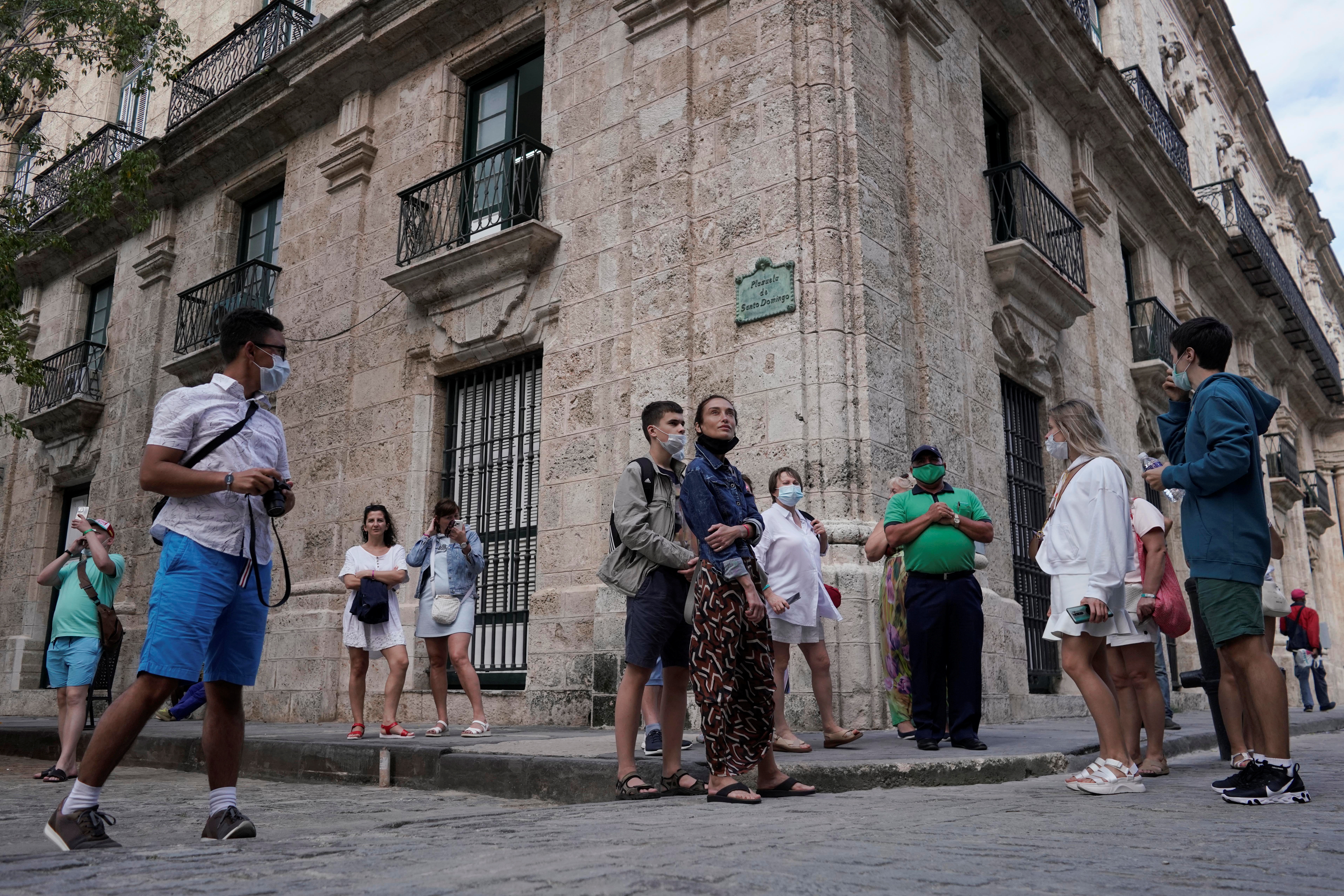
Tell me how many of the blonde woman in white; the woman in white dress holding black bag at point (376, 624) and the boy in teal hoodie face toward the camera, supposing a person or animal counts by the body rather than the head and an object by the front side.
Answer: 1

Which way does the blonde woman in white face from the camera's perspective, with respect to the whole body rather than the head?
to the viewer's left

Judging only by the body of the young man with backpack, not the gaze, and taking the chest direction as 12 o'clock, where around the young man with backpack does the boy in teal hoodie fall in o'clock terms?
The boy in teal hoodie is roughly at 11 o'clock from the young man with backpack.

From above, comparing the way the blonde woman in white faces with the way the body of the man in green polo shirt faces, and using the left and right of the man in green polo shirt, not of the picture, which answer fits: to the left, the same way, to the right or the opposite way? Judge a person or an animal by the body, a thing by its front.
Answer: to the right

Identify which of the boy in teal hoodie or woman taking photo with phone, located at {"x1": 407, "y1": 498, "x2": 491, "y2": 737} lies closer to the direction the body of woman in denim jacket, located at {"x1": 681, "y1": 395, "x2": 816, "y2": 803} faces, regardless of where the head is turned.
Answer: the boy in teal hoodie

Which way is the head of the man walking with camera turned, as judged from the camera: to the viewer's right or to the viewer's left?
to the viewer's right

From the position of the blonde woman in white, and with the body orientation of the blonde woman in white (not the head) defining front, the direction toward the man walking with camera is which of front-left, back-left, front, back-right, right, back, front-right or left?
front-left

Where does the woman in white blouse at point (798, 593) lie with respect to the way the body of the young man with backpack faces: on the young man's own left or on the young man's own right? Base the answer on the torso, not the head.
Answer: on the young man's own left

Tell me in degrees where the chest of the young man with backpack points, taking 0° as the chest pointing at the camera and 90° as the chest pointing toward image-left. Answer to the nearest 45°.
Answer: approximately 315°
